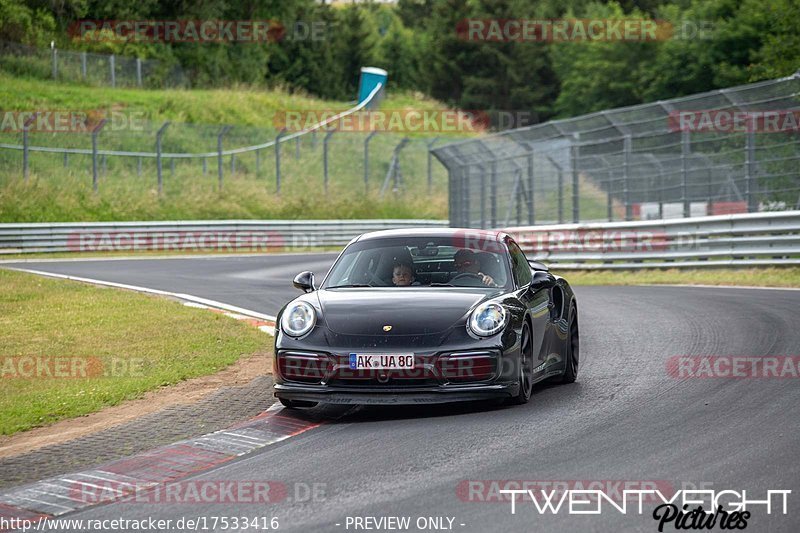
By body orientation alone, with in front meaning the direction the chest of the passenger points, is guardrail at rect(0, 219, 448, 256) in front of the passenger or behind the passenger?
behind

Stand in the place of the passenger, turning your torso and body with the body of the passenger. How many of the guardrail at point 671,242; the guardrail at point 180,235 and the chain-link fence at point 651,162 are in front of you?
0

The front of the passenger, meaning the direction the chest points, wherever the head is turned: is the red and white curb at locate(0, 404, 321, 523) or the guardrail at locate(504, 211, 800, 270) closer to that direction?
the red and white curb

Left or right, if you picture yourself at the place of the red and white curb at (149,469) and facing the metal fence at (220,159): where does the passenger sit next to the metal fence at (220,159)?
right

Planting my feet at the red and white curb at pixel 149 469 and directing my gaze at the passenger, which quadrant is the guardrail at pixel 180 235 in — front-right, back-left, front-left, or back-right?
front-left

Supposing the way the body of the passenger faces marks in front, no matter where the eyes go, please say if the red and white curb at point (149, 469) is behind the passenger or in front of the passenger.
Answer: in front

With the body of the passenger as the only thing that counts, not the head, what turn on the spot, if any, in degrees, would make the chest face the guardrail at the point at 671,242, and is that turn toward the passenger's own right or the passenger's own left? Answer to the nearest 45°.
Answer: approximately 180°

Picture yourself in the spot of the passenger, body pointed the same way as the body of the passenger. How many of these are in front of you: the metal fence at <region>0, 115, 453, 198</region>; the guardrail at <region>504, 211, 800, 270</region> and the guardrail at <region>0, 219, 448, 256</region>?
0

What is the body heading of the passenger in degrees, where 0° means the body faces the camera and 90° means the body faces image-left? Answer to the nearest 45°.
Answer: approximately 0°

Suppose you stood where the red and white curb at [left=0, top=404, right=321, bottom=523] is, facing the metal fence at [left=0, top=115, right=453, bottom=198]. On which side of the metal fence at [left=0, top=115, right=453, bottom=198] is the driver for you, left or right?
right

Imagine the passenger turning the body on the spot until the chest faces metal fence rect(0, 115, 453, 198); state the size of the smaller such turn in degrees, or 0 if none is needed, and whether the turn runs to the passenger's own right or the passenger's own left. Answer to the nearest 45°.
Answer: approximately 180°

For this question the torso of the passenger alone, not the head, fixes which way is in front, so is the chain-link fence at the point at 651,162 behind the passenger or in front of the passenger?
behind

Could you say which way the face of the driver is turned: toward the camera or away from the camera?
toward the camera

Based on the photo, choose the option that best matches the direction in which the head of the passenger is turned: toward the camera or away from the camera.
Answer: toward the camera
